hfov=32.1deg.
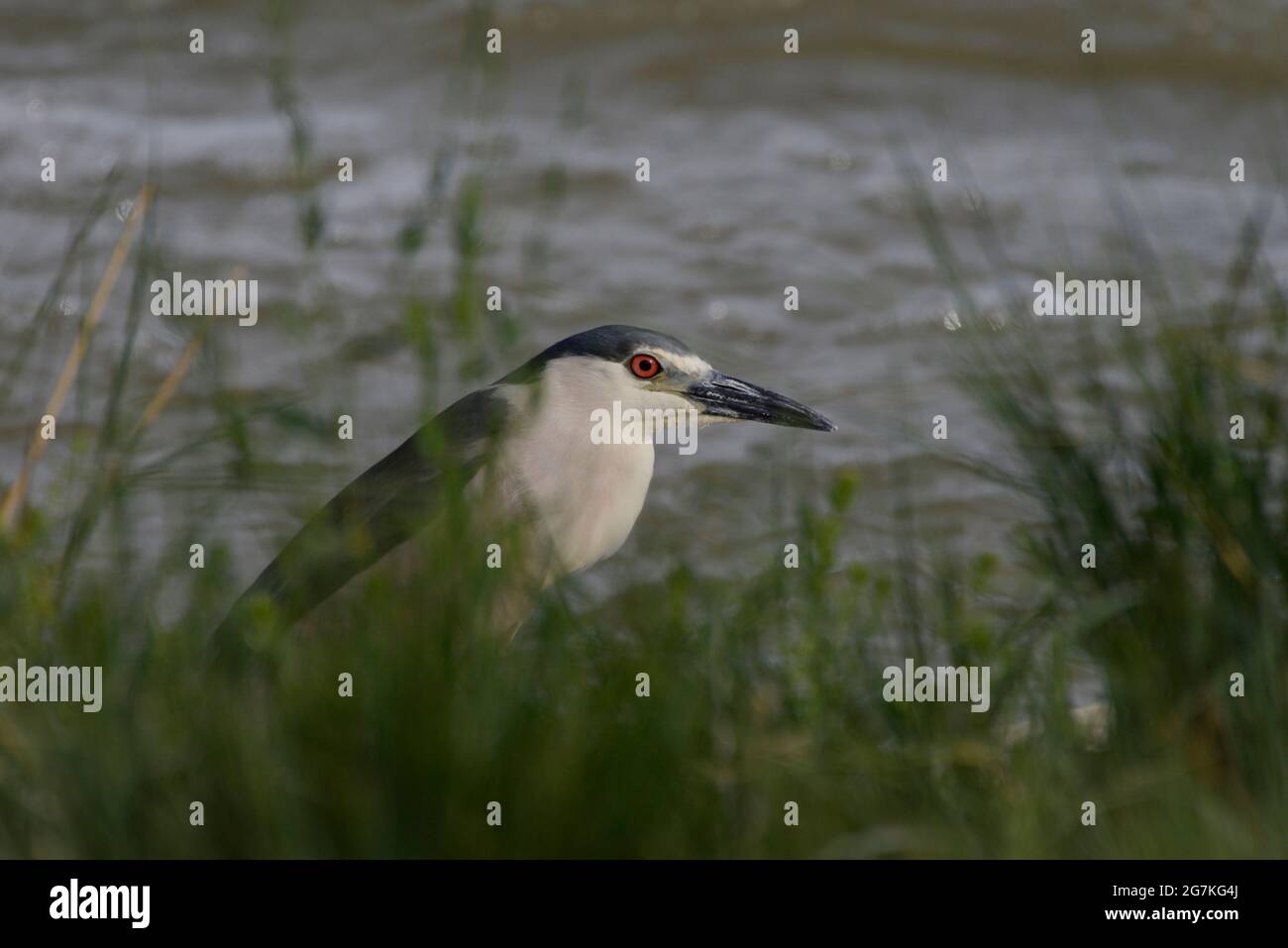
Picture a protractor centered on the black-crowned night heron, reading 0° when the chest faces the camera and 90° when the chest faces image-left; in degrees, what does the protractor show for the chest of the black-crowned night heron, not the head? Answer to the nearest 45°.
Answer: approximately 270°
